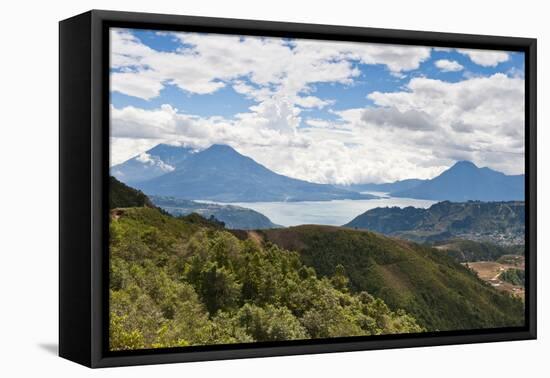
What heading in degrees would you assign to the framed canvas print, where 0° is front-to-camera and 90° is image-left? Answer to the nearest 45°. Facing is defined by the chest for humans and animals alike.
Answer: approximately 315°
